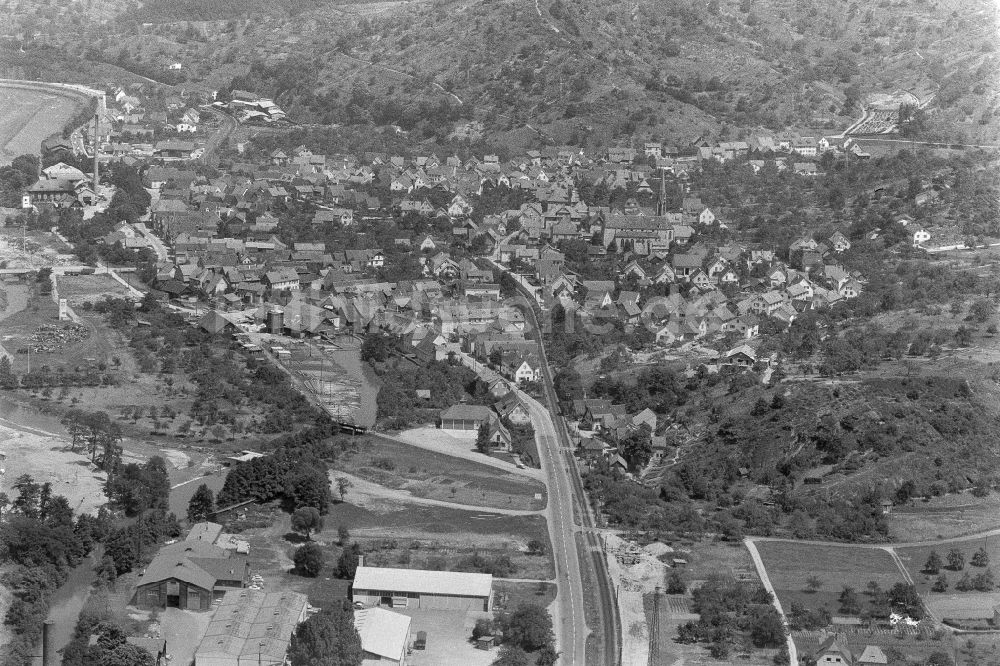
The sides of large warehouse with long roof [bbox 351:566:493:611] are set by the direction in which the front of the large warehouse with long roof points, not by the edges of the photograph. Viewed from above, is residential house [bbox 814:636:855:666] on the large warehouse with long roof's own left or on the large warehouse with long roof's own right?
on the large warehouse with long roof's own left

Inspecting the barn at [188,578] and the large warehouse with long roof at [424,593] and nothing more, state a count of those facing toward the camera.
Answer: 2

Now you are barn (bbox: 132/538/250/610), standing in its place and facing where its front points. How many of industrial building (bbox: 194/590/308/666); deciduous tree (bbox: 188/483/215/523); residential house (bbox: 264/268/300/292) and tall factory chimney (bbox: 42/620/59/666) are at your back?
2

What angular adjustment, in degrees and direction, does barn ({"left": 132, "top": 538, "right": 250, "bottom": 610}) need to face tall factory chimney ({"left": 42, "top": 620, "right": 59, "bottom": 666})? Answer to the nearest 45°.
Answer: approximately 45° to its right

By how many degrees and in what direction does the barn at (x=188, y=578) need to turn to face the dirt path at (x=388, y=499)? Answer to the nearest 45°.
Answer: approximately 135° to its left

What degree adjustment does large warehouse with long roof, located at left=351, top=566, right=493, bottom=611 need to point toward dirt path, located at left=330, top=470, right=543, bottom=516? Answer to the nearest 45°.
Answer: approximately 180°

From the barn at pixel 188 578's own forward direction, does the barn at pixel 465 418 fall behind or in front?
behind

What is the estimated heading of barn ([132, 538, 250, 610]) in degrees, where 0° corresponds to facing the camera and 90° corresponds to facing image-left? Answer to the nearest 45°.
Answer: approximately 0°

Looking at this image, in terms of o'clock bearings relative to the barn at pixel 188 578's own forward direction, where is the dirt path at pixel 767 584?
The dirt path is roughly at 9 o'clock from the barn.

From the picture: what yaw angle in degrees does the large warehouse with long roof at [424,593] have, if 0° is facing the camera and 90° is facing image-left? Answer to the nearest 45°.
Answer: approximately 0°

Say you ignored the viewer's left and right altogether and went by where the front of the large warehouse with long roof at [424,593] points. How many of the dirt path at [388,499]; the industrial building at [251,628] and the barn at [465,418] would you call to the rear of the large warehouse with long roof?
2

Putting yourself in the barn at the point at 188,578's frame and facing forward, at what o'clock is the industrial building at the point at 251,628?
The industrial building is roughly at 11 o'clock from the barn.

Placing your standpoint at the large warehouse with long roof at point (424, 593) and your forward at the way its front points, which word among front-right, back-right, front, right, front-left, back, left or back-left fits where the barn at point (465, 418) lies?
back
